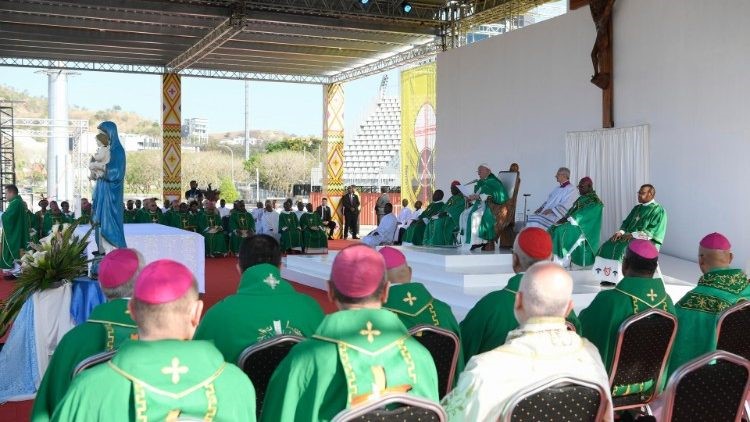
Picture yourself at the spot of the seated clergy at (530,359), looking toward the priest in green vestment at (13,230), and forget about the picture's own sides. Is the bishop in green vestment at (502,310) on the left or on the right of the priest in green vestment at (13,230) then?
right

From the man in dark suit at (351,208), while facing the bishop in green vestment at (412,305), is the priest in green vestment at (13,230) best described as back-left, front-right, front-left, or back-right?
front-right

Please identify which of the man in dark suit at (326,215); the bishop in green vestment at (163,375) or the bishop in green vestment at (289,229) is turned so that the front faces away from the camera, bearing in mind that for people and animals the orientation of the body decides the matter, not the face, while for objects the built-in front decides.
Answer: the bishop in green vestment at (163,375)

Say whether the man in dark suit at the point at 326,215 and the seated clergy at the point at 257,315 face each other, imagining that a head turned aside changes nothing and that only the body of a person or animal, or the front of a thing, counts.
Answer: yes

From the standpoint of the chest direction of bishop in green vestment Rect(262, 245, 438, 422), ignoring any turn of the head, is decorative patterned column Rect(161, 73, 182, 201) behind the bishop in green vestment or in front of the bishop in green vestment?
in front

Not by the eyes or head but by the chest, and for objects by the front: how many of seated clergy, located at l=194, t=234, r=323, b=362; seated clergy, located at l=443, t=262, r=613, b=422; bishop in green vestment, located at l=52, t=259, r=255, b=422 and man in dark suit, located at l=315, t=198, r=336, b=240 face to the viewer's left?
0

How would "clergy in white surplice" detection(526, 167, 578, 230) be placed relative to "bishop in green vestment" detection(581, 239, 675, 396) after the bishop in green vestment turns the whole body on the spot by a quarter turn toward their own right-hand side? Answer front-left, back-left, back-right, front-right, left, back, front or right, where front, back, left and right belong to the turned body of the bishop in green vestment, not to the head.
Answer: front-left

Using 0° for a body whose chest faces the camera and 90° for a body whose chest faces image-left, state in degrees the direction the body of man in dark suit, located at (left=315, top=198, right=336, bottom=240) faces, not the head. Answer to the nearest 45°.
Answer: approximately 0°

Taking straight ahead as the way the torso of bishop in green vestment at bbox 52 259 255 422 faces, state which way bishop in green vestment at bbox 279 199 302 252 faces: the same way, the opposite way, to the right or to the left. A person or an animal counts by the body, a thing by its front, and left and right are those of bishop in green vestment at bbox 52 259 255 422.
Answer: the opposite way

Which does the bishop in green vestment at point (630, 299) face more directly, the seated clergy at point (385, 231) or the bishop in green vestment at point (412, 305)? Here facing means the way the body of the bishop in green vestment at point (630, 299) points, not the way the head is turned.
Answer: the seated clergy

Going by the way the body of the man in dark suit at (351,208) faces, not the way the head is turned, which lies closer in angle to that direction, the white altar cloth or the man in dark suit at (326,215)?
the white altar cloth

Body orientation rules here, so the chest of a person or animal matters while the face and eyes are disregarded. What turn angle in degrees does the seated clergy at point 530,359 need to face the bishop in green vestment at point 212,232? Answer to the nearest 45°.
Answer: approximately 45° to its left

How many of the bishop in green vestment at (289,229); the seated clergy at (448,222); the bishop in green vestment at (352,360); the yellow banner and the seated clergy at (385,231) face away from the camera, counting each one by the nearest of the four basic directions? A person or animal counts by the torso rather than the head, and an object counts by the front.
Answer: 1

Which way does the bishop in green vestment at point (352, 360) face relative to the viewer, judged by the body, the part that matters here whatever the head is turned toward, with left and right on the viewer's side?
facing away from the viewer

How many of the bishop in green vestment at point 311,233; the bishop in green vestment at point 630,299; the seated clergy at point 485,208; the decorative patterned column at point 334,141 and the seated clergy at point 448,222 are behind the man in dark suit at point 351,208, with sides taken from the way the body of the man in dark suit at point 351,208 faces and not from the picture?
1

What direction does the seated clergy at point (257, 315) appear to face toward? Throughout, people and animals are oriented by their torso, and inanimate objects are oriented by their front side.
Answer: away from the camera

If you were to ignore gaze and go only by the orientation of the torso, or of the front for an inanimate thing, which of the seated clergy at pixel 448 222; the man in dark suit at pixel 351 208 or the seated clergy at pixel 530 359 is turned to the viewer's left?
the seated clergy at pixel 448 222

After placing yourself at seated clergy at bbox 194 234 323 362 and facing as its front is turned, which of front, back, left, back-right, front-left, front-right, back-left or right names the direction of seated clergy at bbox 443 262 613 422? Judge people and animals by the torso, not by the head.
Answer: back-right

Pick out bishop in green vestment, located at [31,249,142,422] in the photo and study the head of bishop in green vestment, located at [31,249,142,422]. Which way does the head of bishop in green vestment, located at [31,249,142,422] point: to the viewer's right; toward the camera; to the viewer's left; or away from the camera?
away from the camera

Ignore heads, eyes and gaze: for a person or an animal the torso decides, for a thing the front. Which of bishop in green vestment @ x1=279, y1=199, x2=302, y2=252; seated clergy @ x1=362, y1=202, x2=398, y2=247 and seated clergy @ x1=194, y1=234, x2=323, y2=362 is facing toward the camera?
the bishop in green vestment
